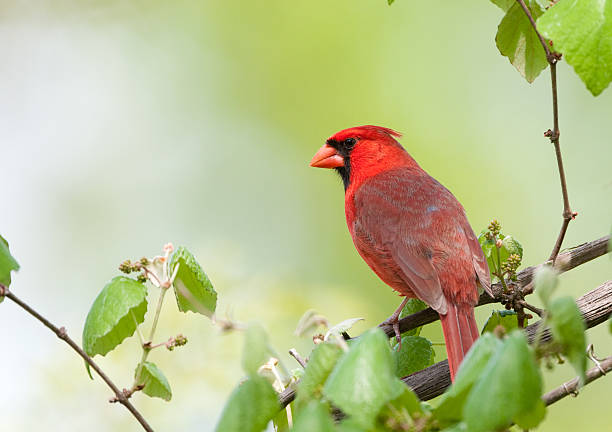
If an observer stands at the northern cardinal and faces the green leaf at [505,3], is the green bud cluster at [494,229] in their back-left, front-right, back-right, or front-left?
front-right

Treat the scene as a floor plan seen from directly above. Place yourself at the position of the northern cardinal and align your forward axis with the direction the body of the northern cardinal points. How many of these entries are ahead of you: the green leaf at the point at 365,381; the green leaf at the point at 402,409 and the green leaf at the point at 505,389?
0

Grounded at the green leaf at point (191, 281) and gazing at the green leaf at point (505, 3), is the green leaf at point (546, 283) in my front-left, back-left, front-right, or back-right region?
front-right

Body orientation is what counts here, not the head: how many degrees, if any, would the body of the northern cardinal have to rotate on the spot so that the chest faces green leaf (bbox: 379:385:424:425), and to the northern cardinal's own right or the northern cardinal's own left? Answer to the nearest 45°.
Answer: approximately 135° to the northern cardinal's own left

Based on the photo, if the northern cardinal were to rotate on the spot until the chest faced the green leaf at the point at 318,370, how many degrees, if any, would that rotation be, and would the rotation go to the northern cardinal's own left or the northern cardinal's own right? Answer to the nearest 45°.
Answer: approximately 135° to the northern cardinal's own left

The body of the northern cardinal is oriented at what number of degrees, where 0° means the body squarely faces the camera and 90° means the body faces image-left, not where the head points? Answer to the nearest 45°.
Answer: approximately 135°

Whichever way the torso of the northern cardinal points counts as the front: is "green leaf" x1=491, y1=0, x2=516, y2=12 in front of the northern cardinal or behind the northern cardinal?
behind

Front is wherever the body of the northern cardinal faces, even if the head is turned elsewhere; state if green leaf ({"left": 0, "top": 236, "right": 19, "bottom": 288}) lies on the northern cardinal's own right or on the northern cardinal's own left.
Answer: on the northern cardinal's own left
